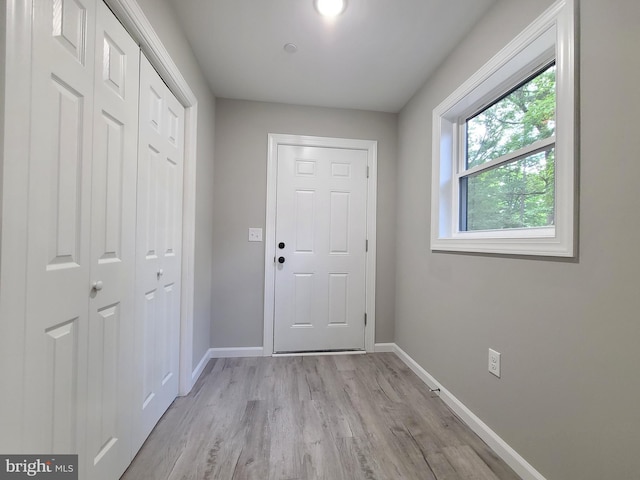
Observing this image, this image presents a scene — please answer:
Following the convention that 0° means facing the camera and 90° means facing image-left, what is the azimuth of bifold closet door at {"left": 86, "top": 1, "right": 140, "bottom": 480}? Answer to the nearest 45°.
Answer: approximately 315°

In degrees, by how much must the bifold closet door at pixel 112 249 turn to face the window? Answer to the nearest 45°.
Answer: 0° — it already faces it

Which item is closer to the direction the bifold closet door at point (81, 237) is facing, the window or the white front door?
the window

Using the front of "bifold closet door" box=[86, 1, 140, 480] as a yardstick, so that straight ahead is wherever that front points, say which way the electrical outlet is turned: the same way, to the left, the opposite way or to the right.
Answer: the opposite way

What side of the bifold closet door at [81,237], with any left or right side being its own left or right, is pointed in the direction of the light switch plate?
left

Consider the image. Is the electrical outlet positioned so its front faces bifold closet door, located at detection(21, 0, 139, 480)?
yes

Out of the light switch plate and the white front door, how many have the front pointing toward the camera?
2

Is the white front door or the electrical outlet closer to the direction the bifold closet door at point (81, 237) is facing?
the electrical outlet

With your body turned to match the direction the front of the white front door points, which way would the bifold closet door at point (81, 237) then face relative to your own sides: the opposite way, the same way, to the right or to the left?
to the left

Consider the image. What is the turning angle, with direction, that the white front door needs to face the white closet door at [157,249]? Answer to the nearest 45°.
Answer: approximately 45° to its right

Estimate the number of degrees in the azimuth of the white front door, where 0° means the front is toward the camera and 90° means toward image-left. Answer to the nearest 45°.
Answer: approximately 0°

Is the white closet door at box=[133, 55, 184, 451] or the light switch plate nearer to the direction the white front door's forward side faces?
the white closet door
